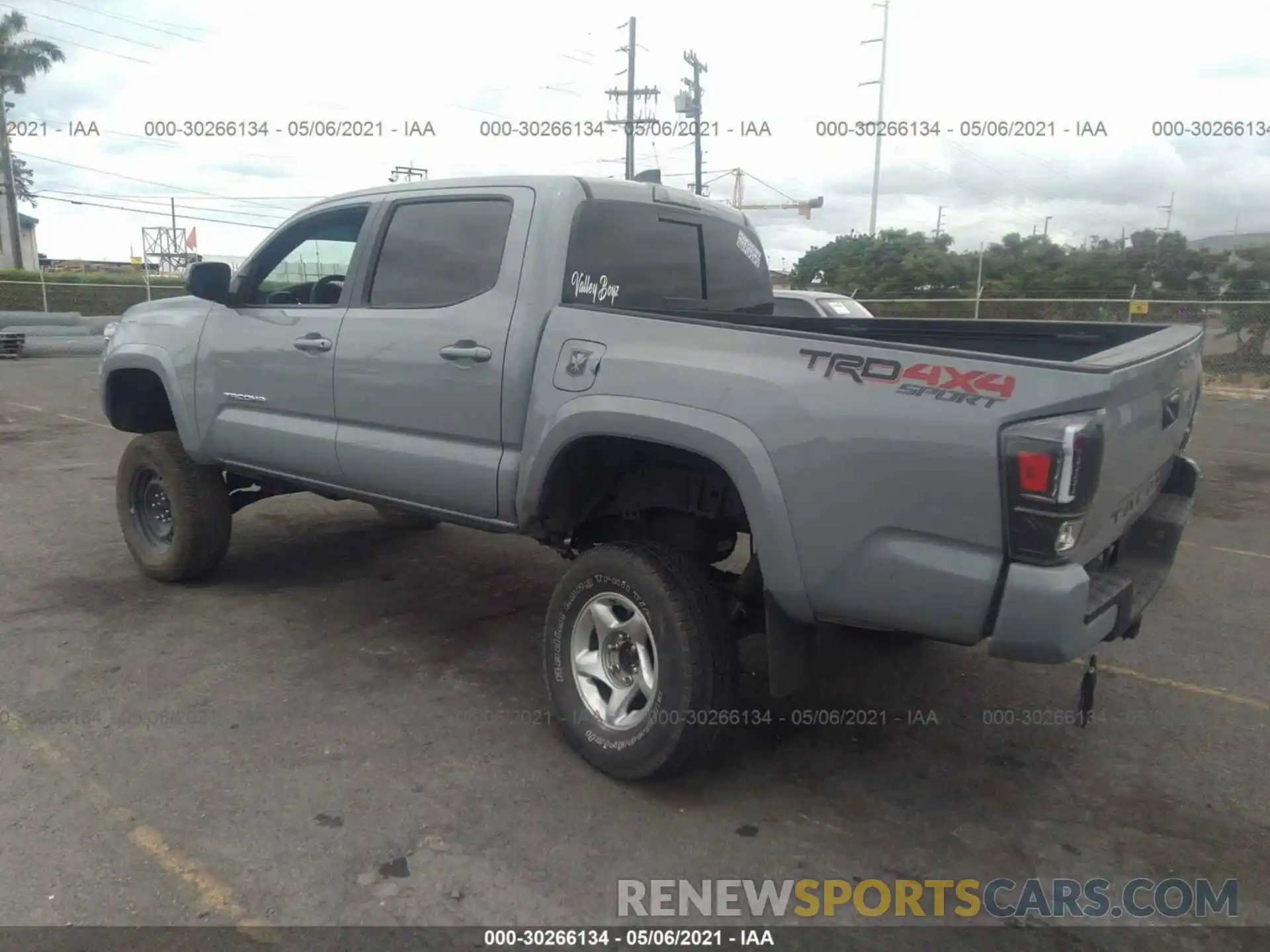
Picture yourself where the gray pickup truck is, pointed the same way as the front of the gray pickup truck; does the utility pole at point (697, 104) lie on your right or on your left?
on your right

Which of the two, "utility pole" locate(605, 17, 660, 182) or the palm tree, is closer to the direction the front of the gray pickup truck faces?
the palm tree

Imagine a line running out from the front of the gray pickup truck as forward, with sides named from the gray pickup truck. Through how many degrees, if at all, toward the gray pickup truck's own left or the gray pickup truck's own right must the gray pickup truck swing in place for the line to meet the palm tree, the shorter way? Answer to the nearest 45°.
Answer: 0° — it already faces it

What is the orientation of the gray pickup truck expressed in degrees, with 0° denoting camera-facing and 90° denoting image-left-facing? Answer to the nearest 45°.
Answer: approximately 135°

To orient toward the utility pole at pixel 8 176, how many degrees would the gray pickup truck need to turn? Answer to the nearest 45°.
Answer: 0° — it already faces it

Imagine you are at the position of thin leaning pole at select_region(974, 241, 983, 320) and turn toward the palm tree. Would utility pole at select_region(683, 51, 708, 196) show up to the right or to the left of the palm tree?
right

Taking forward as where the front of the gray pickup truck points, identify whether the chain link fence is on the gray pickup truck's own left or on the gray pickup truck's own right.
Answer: on the gray pickup truck's own right

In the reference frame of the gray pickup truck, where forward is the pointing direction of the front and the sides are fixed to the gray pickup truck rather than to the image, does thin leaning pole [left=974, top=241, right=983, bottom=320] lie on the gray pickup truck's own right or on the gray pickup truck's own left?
on the gray pickup truck's own right

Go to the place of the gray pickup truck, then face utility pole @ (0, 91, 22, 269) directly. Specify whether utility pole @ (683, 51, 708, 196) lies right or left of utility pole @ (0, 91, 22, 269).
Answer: right

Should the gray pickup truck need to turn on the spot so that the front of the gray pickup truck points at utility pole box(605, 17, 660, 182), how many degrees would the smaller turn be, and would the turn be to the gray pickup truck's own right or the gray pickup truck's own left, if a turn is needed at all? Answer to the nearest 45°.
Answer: approximately 45° to the gray pickup truck's own right

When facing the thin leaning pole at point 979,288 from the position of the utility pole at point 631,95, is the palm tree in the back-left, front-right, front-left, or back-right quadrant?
back-right
